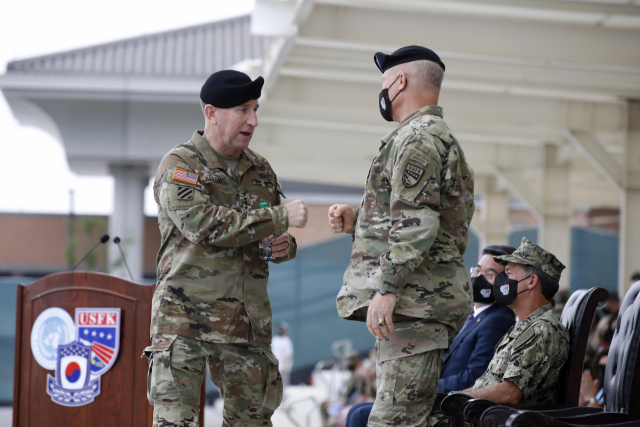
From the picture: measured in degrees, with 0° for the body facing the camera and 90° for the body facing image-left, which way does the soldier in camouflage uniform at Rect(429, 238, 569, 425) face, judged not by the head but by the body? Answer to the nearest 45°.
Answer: approximately 90°

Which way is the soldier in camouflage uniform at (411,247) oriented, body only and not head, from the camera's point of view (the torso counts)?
to the viewer's left

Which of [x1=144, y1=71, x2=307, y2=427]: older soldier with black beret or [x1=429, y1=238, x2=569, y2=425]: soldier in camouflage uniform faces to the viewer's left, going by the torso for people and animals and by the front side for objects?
the soldier in camouflage uniform

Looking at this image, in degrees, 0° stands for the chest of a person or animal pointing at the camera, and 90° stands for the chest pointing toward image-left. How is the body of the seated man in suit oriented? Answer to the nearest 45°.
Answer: approximately 45°

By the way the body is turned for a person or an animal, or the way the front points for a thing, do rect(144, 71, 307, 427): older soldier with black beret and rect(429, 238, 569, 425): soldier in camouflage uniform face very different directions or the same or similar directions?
very different directions

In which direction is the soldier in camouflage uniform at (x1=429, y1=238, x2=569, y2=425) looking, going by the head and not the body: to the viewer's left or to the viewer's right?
to the viewer's left

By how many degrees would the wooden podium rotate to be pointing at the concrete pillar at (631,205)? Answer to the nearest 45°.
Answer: approximately 135° to its left

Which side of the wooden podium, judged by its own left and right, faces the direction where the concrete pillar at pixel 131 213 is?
back

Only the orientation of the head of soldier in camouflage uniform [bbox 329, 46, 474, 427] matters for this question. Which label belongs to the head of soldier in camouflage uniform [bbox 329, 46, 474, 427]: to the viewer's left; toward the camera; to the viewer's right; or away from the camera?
to the viewer's left

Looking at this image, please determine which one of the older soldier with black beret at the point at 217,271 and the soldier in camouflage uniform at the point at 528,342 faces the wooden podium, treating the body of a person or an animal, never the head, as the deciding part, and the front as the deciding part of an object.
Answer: the soldier in camouflage uniform

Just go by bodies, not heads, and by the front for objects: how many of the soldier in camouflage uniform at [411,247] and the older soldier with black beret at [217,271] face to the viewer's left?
1
